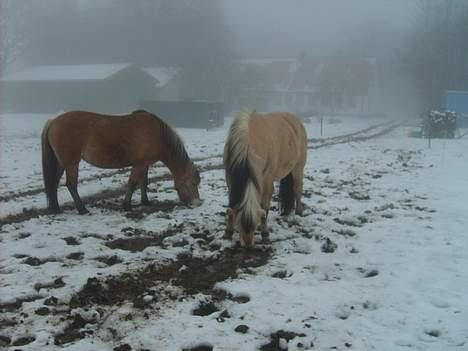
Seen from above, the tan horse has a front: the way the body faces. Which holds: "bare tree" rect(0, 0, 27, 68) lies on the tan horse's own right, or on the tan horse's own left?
on the tan horse's own right

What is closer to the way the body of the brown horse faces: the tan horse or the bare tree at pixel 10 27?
the tan horse

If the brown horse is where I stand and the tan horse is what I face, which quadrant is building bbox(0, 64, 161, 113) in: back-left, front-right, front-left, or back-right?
back-left

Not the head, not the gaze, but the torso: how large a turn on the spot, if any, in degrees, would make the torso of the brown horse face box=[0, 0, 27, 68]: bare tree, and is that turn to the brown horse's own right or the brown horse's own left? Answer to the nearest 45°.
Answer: approximately 90° to the brown horse's own left

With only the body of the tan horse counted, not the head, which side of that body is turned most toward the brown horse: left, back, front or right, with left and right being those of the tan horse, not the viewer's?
right

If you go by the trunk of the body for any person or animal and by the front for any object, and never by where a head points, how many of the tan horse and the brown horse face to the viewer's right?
1

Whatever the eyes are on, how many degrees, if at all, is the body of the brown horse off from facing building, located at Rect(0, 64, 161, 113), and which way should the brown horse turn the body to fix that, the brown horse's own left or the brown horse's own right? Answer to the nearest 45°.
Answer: approximately 90° to the brown horse's own left

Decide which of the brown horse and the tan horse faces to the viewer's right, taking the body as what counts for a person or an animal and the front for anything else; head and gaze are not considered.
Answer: the brown horse

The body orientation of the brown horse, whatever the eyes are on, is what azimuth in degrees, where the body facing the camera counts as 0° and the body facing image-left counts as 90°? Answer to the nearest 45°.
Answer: approximately 270°

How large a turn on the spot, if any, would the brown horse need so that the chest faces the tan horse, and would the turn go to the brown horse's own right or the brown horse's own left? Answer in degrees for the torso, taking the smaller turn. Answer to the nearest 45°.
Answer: approximately 45° to the brown horse's own right

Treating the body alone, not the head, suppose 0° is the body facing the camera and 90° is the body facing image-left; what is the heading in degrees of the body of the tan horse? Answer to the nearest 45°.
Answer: approximately 45°

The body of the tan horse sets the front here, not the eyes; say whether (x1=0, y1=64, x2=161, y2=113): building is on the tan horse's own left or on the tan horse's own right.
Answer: on the tan horse's own right
